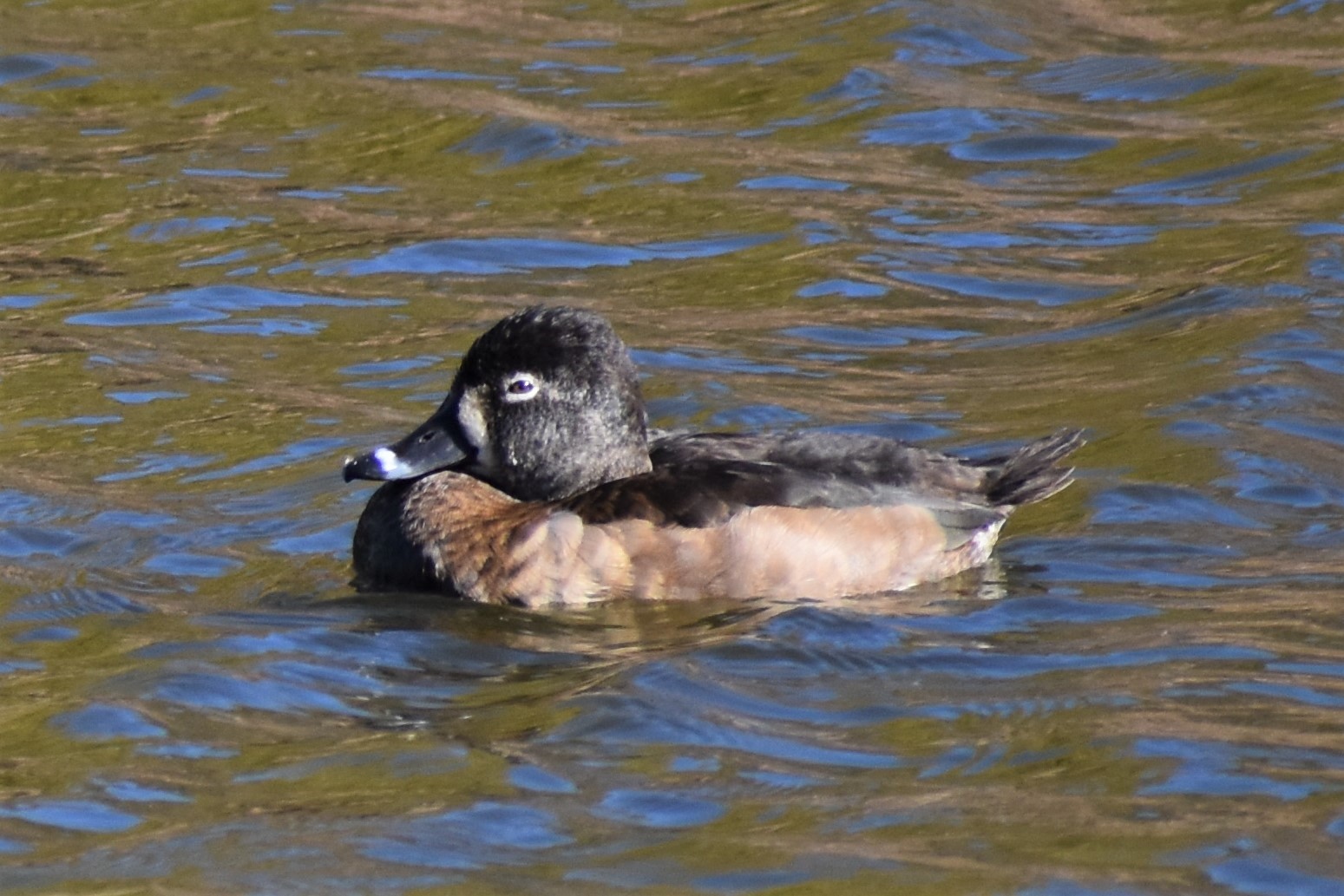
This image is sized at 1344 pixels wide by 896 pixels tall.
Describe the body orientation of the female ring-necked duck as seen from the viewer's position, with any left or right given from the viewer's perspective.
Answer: facing to the left of the viewer
